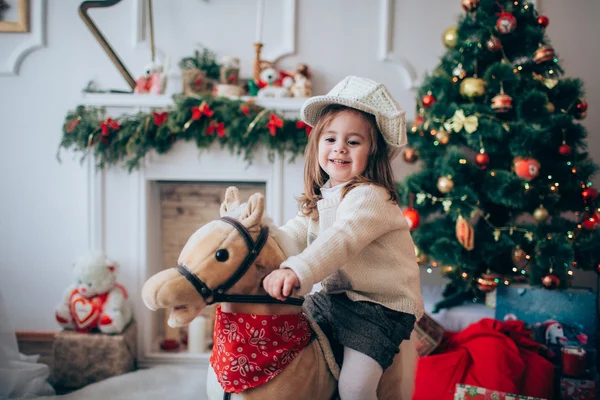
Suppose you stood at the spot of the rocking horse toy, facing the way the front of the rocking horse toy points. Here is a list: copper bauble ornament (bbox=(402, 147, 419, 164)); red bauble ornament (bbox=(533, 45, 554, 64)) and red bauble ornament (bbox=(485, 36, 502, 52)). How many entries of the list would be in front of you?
0

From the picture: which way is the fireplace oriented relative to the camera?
toward the camera

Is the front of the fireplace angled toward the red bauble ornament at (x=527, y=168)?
no

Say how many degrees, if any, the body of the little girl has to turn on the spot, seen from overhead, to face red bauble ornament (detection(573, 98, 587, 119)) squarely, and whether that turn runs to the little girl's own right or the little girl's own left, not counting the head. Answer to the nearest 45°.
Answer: approximately 180°

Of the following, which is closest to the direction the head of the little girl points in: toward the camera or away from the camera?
toward the camera

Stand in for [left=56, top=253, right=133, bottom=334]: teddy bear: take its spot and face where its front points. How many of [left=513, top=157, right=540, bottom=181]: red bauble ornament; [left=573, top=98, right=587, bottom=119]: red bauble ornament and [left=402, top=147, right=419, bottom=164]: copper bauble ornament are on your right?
0

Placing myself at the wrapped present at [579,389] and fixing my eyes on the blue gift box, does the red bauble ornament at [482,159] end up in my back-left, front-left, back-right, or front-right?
front-left

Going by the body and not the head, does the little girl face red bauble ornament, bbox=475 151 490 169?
no

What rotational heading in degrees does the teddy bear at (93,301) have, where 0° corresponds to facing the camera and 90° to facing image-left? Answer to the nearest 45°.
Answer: approximately 45°

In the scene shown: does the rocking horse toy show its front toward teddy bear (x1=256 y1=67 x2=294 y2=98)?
no

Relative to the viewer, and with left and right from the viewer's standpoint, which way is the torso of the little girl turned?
facing the viewer and to the left of the viewer

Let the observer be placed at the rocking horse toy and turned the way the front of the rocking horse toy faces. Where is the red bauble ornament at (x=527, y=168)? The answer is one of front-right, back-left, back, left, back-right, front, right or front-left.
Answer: back

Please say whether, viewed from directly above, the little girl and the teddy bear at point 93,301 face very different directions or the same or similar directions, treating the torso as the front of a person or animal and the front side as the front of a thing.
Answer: same or similar directions

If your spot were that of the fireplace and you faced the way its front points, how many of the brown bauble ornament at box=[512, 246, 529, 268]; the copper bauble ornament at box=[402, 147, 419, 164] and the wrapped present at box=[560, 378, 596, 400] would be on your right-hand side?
0

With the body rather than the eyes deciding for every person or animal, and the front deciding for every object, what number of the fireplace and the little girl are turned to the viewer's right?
0
